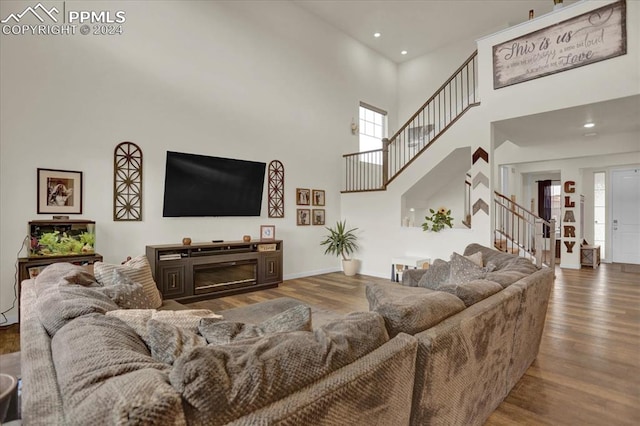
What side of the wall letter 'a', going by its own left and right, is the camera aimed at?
front

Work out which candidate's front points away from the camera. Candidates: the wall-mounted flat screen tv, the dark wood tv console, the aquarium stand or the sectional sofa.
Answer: the sectional sofa

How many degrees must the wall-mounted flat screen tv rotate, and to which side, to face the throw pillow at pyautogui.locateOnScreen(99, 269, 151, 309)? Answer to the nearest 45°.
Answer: approximately 45° to its right

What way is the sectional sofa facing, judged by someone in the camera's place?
facing away from the viewer

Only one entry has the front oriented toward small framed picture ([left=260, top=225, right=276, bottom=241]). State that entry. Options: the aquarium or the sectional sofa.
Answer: the sectional sofa

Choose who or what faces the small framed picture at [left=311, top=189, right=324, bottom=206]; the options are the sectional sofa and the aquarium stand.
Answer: the sectional sofa

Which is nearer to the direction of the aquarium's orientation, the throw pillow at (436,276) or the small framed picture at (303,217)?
the throw pillow

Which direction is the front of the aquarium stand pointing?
toward the camera

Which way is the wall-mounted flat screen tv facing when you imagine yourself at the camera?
facing the viewer and to the right of the viewer

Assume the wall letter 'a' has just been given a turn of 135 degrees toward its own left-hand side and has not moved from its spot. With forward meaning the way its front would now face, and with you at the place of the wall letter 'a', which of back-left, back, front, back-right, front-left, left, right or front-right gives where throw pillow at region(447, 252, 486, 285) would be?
back-right

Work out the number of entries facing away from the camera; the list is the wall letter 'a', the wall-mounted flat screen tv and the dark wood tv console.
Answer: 0

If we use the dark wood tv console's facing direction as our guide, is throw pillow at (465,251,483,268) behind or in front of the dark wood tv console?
in front

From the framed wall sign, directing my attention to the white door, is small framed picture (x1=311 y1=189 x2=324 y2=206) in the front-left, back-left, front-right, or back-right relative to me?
back-left

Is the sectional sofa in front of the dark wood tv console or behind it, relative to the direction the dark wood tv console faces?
in front
